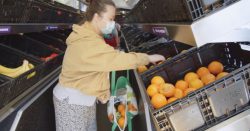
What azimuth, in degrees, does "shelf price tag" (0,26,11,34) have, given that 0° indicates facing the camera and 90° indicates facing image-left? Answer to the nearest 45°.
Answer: approximately 0°

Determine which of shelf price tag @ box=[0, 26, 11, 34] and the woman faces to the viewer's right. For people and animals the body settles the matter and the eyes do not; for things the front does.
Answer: the woman

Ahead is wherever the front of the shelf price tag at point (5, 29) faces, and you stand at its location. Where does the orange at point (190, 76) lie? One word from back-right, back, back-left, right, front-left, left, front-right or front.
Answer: front-left

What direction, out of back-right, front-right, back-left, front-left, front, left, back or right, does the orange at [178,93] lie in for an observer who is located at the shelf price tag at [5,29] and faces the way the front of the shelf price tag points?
front-left

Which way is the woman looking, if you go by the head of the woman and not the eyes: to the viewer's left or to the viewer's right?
to the viewer's right

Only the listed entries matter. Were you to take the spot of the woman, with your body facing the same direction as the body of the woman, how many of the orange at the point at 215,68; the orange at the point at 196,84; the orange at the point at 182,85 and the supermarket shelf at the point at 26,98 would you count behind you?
1

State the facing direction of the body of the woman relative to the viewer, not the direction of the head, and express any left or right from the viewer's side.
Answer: facing to the right of the viewer

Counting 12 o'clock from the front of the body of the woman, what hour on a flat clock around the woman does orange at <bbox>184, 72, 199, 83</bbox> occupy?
The orange is roughly at 1 o'clock from the woman.

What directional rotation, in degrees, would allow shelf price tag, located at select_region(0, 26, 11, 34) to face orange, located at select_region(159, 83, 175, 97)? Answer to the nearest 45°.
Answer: approximately 45° to its left

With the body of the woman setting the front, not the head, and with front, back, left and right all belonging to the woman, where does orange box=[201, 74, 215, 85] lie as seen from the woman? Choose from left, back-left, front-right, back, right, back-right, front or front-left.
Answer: front-right

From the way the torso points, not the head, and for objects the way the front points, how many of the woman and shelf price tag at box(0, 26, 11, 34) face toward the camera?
1
